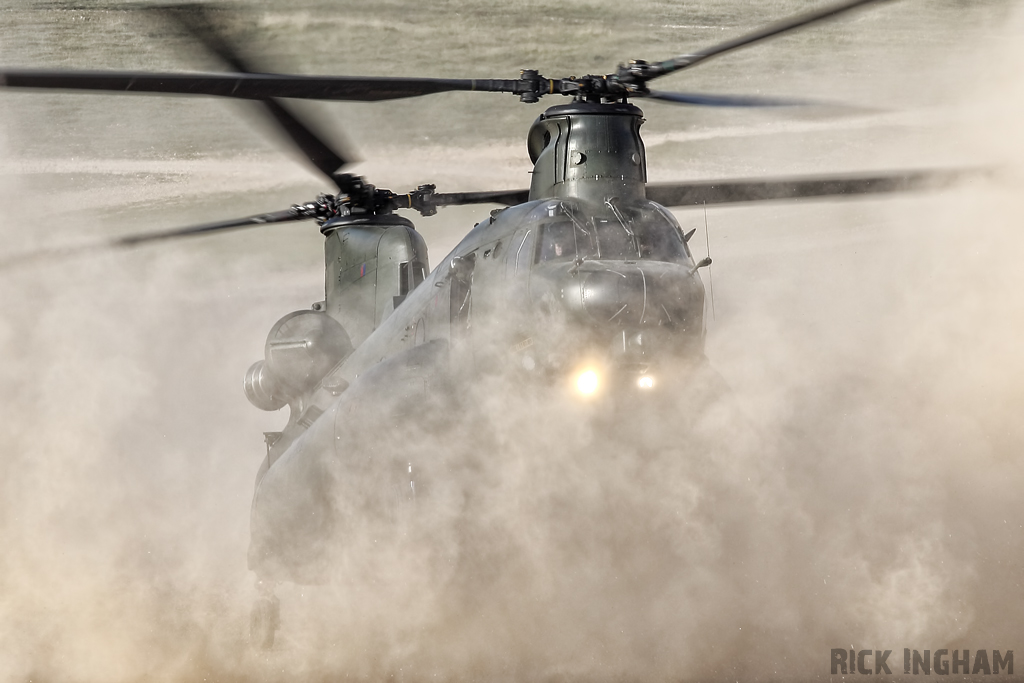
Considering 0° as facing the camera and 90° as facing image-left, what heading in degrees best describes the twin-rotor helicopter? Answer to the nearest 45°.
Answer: approximately 315°
